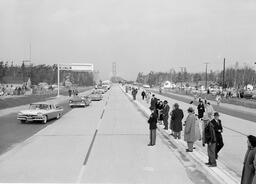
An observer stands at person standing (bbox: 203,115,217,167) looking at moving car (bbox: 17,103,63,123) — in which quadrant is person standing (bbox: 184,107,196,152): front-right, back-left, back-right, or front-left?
front-right

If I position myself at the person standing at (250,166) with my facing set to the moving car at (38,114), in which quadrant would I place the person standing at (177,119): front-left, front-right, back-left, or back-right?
front-right

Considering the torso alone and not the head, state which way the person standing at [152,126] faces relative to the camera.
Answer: to the viewer's left

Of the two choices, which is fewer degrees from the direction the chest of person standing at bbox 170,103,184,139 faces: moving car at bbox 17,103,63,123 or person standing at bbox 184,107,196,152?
the moving car

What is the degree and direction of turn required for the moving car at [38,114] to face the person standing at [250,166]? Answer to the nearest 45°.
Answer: approximately 45° to its left

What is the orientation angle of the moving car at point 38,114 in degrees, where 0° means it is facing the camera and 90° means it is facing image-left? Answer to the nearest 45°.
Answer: approximately 45°

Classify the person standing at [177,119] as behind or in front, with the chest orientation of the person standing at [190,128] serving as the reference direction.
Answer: in front

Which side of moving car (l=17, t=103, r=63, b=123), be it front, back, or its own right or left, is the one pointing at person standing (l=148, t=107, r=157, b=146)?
left

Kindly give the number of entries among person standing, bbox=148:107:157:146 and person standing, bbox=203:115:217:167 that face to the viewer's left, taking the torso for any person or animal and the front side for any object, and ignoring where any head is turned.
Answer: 2

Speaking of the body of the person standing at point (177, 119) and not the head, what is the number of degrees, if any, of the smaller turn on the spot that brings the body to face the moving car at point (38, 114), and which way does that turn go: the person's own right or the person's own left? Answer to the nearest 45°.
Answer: approximately 45° to the person's own left

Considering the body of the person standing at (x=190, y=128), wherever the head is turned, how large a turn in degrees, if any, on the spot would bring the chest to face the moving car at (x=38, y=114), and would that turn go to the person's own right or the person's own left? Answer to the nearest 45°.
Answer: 0° — they already face it

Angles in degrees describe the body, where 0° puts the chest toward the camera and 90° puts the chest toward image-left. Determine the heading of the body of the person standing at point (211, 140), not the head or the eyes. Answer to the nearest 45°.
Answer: approximately 90°

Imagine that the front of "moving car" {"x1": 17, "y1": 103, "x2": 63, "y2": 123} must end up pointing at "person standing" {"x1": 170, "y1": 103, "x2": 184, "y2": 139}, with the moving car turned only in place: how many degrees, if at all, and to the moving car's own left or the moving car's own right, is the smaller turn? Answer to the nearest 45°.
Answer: approximately 90° to the moving car's own left

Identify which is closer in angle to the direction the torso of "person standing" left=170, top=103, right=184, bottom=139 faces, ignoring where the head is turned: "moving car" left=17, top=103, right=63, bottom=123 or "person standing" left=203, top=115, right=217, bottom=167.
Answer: the moving car
